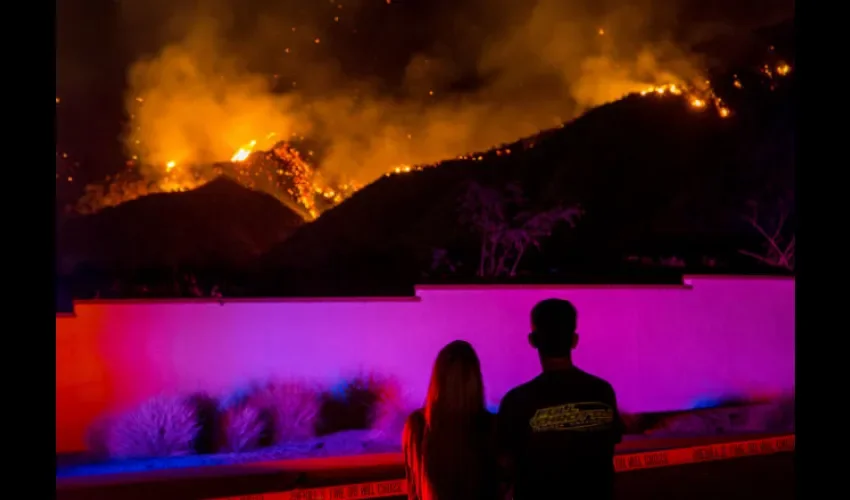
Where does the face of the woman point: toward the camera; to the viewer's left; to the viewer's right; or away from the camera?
away from the camera

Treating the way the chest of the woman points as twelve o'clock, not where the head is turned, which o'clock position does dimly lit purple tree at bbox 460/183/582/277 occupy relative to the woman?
The dimly lit purple tree is roughly at 12 o'clock from the woman.

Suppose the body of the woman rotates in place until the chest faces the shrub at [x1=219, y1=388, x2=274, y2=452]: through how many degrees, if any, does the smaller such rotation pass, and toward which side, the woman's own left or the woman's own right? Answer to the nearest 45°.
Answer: approximately 45° to the woman's own left

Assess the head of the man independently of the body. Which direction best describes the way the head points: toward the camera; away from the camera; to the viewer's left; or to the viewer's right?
away from the camera

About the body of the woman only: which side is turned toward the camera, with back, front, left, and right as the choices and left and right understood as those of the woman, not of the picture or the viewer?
back
